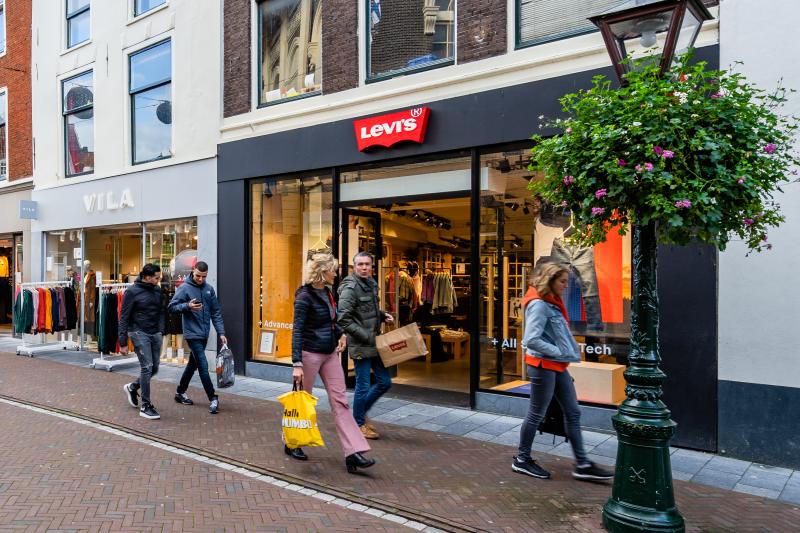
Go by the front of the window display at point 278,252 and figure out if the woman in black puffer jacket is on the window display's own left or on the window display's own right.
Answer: on the window display's own left

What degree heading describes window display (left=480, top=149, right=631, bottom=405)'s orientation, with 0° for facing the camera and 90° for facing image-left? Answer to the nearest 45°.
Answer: approximately 45°

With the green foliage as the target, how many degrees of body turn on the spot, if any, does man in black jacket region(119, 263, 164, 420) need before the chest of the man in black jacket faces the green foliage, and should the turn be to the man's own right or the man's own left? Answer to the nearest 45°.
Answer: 0° — they already face it

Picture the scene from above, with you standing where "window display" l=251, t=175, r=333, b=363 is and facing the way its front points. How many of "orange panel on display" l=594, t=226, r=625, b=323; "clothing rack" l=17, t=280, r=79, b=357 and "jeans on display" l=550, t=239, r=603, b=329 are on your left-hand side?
2

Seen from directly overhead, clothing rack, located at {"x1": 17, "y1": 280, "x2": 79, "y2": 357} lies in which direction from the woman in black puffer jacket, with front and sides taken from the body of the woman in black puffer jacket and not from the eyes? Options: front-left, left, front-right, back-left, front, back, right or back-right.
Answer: back
